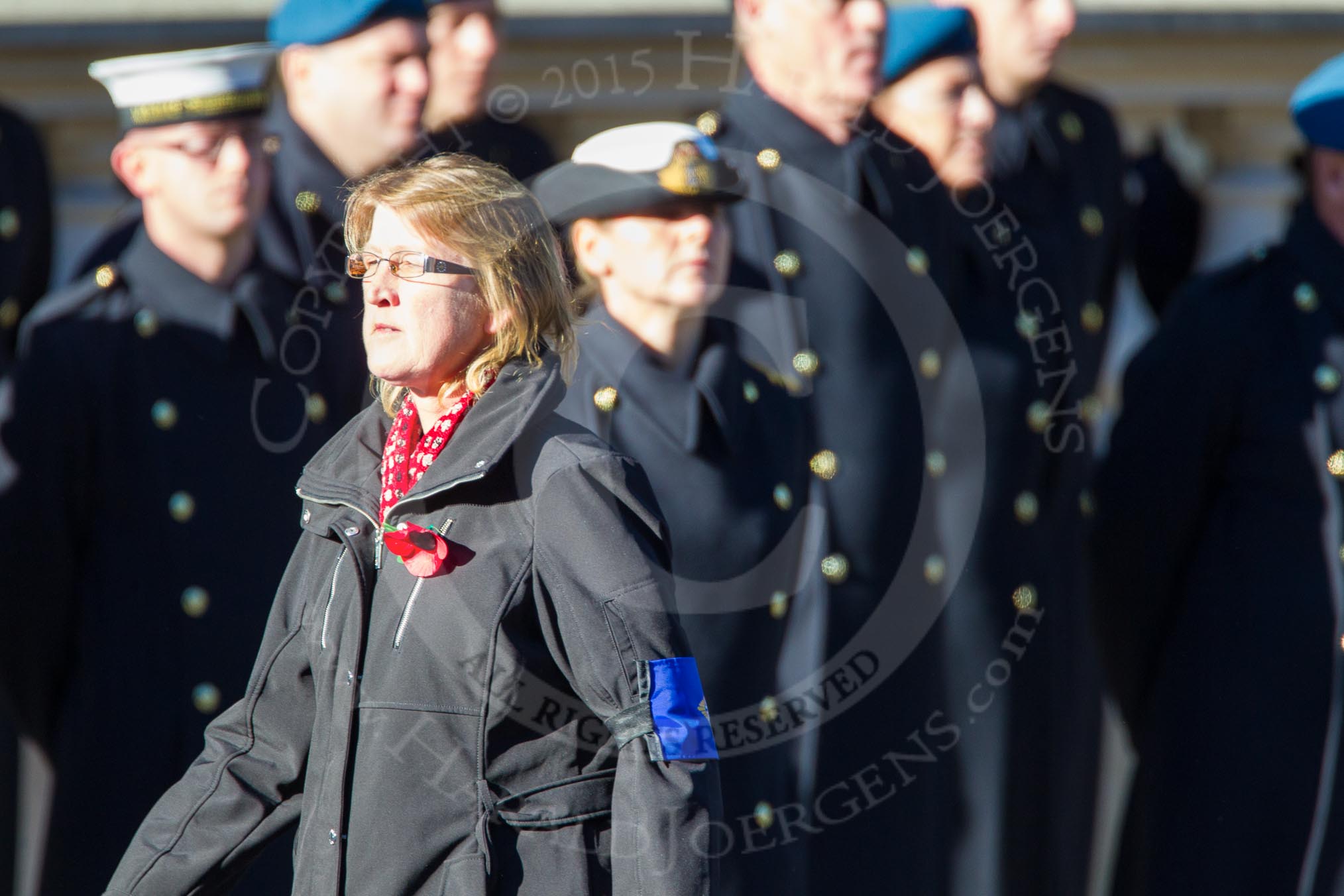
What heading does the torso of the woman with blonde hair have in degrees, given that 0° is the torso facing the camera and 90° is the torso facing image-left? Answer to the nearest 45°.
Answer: approximately 45°

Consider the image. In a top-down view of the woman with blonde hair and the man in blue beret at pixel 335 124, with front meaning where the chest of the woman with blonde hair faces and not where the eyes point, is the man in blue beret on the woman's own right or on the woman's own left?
on the woman's own right

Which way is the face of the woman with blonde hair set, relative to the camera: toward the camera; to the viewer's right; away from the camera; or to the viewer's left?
to the viewer's left
